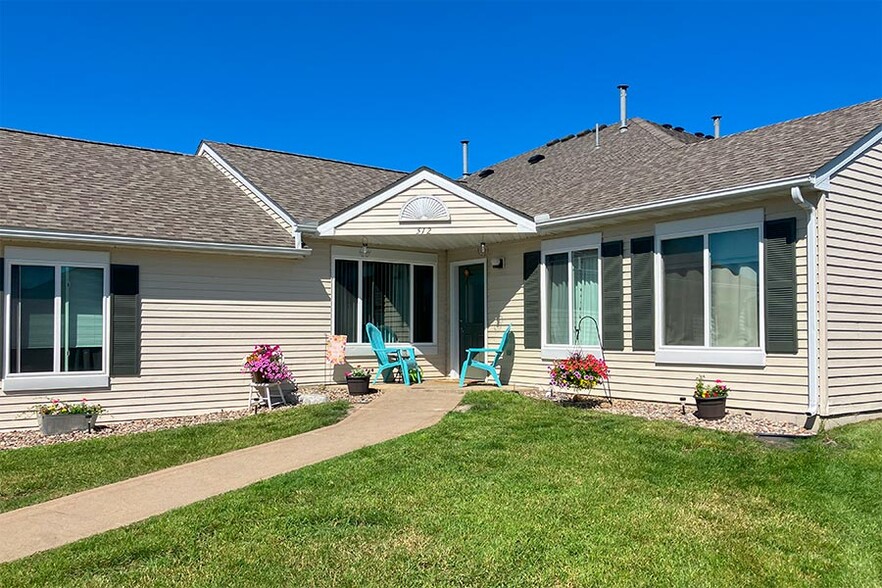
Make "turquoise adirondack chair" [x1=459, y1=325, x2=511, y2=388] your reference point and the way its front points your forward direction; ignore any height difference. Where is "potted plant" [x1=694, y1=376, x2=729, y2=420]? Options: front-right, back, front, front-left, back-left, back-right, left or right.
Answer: back-left

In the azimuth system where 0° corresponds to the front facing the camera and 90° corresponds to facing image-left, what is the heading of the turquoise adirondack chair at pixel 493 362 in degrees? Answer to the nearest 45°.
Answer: approximately 90°

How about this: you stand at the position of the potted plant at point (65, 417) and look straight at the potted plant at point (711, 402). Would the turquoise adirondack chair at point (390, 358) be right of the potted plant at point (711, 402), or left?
left

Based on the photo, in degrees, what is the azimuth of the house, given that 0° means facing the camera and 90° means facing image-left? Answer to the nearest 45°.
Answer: approximately 0°

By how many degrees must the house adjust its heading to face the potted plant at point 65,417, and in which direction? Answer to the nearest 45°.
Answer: approximately 90° to its right

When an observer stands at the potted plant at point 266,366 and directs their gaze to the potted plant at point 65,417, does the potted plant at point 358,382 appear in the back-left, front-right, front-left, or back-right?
back-left
